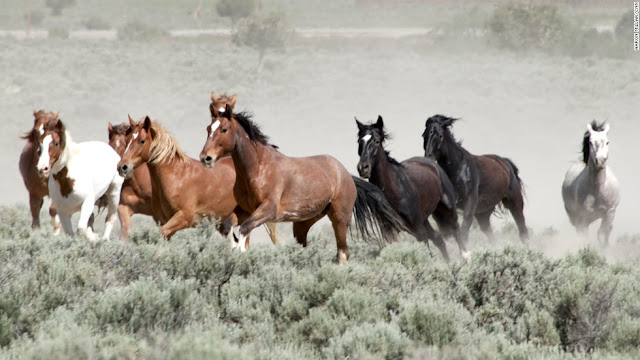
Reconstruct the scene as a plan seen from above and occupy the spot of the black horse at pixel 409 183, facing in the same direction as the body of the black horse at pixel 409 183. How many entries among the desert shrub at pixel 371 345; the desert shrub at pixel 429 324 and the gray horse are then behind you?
1

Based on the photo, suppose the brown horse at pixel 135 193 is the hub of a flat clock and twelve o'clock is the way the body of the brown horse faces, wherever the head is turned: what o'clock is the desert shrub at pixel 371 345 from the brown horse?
The desert shrub is roughly at 10 o'clock from the brown horse.

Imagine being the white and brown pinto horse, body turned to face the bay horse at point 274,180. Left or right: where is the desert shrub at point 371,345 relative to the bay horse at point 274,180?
right

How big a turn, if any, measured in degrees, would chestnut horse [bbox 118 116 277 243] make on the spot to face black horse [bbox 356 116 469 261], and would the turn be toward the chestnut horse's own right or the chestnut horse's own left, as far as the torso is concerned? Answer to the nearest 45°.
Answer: approximately 135° to the chestnut horse's own left

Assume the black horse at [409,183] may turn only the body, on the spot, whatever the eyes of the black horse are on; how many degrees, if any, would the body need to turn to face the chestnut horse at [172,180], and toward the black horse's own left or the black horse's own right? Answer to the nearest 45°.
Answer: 0° — it already faces it

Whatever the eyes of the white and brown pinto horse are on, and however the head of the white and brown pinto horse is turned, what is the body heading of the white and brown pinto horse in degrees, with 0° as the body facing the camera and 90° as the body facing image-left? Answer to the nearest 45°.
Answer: approximately 45°

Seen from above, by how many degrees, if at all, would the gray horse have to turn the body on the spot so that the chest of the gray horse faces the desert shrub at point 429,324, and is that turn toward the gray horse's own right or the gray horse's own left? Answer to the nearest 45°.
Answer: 0° — it already faces it

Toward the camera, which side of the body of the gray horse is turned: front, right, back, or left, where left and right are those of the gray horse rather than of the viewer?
front

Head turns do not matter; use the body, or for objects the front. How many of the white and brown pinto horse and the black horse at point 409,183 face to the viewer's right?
0

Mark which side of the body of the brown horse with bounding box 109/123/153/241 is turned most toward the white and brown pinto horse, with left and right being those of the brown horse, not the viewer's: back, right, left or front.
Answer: front

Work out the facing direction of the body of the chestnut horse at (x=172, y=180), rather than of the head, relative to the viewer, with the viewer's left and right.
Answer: facing the viewer and to the left of the viewer

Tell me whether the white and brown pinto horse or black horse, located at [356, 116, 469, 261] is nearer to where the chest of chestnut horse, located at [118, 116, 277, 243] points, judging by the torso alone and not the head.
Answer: the white and brown pinto horse

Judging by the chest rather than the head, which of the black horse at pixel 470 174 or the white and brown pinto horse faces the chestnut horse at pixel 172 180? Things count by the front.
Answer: the black horse

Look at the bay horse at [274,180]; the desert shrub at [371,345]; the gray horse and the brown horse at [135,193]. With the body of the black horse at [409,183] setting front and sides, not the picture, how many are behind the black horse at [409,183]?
1

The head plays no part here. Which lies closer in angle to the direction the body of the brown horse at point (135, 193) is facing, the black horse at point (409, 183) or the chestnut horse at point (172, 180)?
the chestnut horse
